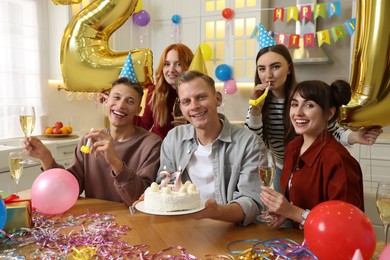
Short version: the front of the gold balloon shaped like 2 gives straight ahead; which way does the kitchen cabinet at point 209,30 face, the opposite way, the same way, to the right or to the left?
the same way

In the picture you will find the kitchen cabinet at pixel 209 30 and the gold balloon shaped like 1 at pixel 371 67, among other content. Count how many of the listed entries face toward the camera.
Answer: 2

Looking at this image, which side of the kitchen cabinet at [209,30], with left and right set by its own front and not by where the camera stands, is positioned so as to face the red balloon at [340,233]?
front

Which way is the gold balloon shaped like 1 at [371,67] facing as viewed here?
toward the camera

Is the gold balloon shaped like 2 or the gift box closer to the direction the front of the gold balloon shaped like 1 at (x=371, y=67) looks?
the gift box

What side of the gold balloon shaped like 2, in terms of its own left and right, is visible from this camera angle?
front

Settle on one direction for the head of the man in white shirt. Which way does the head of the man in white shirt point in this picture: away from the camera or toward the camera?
toward the camera

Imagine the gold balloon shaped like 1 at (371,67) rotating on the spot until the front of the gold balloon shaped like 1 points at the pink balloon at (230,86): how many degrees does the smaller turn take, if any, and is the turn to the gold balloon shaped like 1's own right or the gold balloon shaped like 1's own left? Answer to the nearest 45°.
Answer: approximately 135° to the gold balloon shaped like 1's own right

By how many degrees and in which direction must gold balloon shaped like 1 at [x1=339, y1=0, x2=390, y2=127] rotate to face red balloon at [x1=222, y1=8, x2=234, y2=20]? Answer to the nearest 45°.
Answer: approximately 135° to its right

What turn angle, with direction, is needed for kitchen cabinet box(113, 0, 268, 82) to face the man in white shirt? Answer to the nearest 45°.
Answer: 0° — it already faces them
